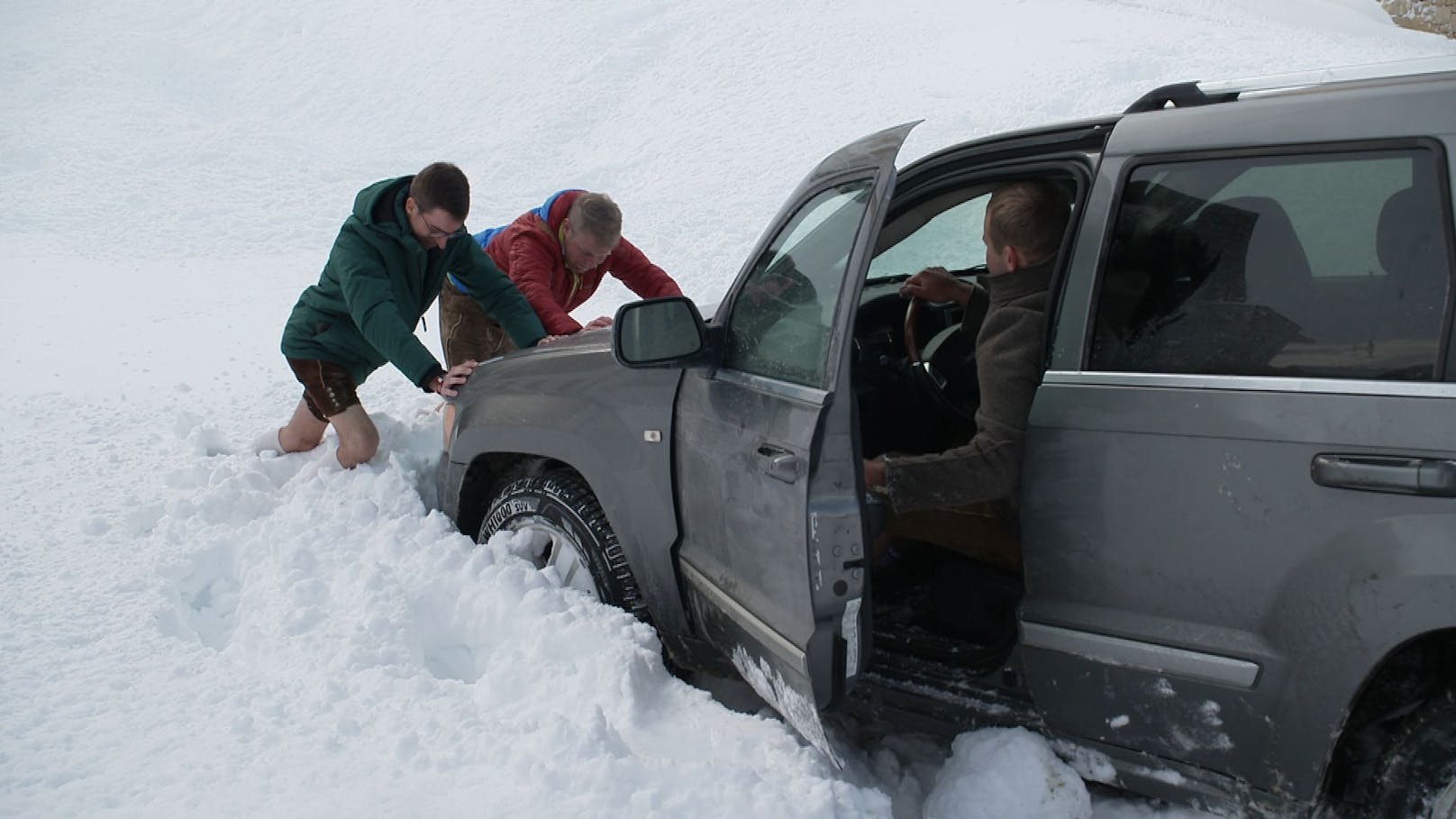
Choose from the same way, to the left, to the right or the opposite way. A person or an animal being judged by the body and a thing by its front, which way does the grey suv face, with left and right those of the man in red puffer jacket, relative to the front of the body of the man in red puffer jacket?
the opposite way

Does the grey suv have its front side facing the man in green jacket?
yes

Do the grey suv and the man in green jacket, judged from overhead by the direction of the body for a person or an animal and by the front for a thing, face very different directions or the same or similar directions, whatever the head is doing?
very different directions

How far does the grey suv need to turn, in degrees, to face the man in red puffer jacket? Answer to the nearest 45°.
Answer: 0° — it already faces them

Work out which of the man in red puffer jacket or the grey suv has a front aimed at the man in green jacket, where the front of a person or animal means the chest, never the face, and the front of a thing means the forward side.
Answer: the grey suv

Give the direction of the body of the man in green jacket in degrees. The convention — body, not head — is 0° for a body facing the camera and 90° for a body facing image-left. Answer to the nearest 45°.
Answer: approximately 315°

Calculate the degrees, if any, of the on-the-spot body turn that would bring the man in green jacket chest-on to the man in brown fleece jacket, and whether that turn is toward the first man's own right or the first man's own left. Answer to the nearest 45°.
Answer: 0° — they already face them

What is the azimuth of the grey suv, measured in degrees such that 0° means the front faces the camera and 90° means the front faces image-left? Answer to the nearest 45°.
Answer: approximately 135°

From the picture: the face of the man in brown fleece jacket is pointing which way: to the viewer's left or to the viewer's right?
to the viewer's left

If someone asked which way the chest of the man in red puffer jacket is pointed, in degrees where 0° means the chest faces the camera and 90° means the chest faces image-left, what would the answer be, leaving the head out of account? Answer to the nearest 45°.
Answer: approximately 315°

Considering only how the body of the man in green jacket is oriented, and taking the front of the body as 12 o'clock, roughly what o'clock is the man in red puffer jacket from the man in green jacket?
The man in red puffer jacket is roughly at 10 o'clock from the man in green jacket.

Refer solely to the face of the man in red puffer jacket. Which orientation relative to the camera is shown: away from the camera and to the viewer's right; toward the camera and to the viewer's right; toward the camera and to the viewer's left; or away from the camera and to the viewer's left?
toward the camera and to the viewer's right
